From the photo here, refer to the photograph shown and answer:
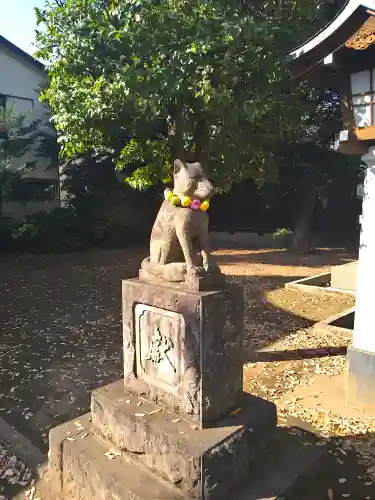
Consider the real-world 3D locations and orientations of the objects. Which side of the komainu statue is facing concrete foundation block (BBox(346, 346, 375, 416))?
left

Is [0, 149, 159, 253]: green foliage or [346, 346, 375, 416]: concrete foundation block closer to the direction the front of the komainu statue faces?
the concrete foundation block

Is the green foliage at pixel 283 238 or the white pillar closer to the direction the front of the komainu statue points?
the white pillar

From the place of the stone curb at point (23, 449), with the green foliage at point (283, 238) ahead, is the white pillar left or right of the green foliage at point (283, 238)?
right

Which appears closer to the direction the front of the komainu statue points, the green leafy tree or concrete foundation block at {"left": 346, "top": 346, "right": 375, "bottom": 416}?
the concrete foundation block

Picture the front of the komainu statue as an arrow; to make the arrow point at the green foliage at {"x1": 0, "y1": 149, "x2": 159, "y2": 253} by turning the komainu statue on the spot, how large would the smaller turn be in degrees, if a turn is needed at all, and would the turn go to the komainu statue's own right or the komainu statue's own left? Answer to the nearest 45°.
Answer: approximately 135° to the komainu statue's own left

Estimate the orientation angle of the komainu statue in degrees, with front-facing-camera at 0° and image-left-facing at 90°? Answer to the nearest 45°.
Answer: approximately 315°

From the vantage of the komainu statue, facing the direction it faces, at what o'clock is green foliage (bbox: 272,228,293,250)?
The green foliage is roughly at 8 o'clock from the komainu statue.
